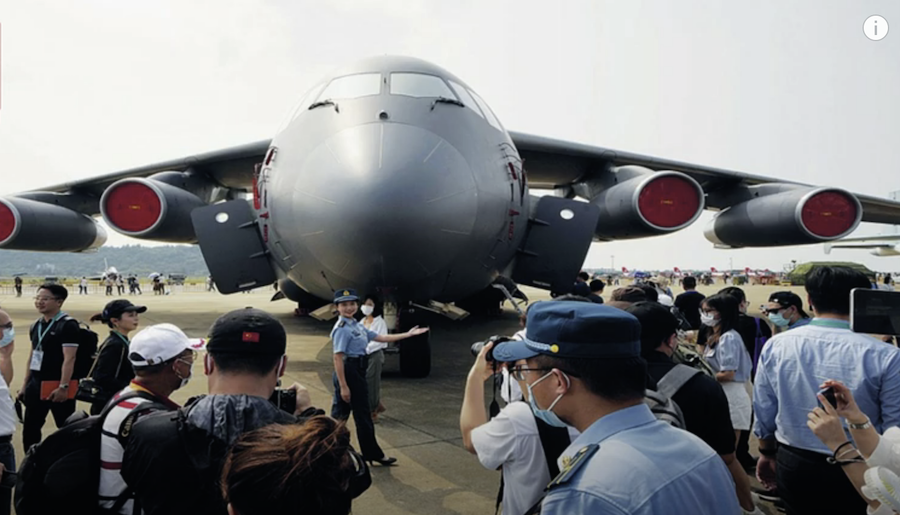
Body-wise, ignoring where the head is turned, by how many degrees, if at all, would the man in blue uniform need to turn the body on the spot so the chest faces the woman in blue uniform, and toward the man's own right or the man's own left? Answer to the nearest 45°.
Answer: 0° — they already face them

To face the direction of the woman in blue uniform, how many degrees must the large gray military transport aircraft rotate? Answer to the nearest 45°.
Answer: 0° — it already faces them

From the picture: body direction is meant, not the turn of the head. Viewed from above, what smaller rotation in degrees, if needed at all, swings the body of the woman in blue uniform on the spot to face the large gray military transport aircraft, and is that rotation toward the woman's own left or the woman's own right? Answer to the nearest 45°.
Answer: approximately 135° to the woman's own left

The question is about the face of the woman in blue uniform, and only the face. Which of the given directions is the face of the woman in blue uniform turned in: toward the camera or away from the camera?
toward the camera

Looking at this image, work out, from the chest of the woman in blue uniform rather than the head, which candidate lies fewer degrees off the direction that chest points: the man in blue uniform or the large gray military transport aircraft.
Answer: the man in blue uniform

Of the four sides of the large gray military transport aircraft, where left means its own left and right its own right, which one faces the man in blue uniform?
front

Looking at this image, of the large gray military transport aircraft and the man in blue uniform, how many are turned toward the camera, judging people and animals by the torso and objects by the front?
1

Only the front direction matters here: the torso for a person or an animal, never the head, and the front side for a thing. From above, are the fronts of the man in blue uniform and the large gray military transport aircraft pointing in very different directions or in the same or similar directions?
very different directions

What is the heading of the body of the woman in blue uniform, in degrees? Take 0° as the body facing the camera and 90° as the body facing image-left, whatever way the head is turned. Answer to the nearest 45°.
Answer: approximately 315°

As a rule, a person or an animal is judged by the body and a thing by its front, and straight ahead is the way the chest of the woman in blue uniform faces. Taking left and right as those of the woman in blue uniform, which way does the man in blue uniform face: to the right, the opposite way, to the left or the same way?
the opposite way

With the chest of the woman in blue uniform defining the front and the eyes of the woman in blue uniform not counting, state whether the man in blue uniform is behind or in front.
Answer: in front

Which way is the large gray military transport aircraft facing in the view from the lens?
facing the viewer

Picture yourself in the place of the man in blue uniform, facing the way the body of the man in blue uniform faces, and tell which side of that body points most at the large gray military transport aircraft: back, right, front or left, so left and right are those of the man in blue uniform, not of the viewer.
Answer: front

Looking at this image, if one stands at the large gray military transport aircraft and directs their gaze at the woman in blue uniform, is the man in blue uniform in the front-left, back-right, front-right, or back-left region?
front-left

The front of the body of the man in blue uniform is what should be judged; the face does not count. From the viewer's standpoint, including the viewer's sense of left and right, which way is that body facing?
facing away from the viewer and to the left of the viewer

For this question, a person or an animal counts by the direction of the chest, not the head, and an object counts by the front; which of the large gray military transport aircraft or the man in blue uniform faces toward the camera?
the large gray military transport aircraft
